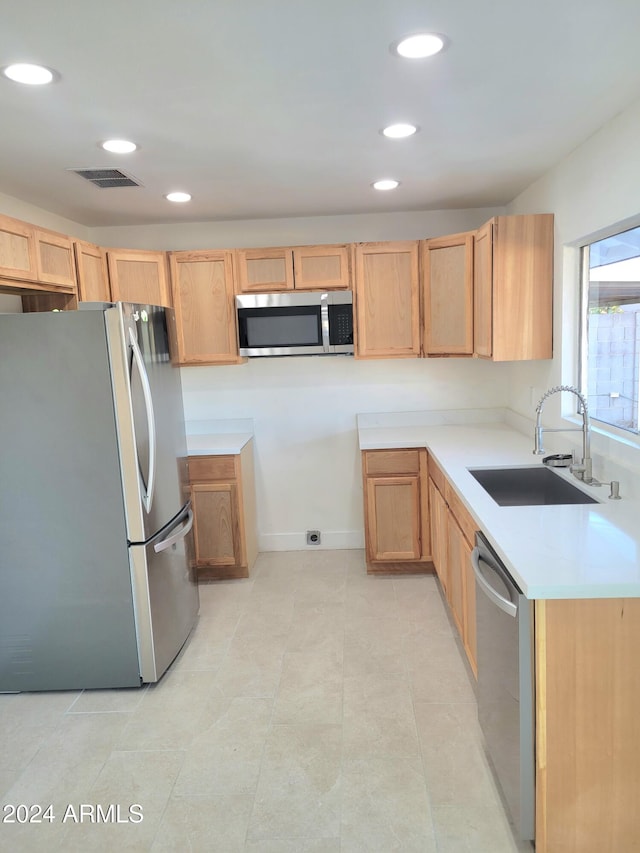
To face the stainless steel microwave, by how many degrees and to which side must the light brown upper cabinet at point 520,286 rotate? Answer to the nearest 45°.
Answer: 0° — it already faces it

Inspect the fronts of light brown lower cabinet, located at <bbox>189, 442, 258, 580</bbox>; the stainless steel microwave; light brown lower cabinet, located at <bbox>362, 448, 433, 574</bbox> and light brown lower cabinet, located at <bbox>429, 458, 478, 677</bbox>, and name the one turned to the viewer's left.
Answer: light brown lower cabinet, located at <bbox>429, 458, 478, 677</bbox>

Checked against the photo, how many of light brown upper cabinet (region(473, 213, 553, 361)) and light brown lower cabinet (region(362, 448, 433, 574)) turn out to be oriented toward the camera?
1

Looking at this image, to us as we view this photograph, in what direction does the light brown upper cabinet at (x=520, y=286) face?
facing to the left of the viewer

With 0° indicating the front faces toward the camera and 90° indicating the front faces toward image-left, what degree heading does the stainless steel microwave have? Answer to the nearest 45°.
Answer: approximately 0°

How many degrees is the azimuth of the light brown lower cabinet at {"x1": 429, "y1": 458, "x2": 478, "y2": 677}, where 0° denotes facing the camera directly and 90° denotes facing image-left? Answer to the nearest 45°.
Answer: approximately 90°

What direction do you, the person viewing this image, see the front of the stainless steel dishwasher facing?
facing to the left of the viewer

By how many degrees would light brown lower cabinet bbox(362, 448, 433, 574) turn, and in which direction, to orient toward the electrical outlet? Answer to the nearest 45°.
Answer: approximately 135° to its right
